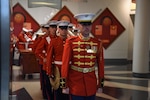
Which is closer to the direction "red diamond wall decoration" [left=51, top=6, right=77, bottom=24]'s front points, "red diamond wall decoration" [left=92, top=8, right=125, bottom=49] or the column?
the column

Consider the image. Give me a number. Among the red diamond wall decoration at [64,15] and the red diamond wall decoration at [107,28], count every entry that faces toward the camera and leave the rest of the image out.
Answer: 2

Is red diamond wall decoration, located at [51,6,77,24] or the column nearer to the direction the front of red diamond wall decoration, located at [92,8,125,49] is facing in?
the column

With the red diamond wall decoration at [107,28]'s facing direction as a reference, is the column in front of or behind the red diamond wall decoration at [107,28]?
in front

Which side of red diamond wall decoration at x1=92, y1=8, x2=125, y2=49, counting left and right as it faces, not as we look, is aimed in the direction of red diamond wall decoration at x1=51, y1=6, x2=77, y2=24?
right

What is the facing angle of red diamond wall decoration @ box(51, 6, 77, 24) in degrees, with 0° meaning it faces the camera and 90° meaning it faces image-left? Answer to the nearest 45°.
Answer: approximately 0°

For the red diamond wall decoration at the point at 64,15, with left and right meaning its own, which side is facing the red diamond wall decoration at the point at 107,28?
left

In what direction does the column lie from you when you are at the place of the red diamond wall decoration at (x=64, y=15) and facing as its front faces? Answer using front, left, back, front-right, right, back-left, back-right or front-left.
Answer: front-left
